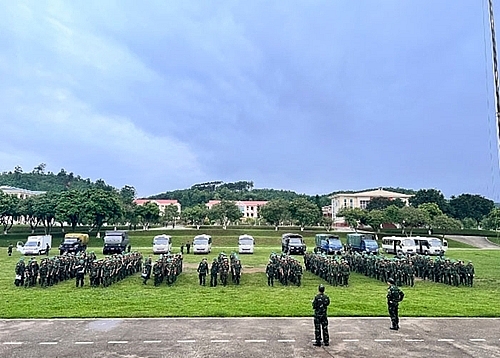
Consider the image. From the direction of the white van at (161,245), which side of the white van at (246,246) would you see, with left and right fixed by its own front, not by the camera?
right

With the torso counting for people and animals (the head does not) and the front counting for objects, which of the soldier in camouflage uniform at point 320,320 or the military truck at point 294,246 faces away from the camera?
the soldier in camouflage uniform

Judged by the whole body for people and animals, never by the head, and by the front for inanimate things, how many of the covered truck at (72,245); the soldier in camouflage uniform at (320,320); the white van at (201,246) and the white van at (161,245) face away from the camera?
1

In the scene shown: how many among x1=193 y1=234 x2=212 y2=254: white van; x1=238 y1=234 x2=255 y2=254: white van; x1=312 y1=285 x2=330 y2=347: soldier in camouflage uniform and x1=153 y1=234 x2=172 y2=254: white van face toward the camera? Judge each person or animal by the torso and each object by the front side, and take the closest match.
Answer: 3

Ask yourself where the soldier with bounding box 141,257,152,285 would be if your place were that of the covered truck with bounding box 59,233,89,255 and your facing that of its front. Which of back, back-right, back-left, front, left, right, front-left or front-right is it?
front-left

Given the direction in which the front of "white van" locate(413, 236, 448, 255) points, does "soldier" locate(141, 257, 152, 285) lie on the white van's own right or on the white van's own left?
on the white van's own right

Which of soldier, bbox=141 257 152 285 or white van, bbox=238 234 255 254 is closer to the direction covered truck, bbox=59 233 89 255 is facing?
the soldier

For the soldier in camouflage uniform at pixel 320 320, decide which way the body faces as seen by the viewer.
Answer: away from the camera

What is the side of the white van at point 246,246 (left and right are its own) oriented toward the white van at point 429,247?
left

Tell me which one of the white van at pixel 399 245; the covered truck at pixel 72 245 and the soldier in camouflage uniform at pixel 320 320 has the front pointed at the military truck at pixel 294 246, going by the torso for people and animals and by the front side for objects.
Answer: the soldier in camouflage uniform

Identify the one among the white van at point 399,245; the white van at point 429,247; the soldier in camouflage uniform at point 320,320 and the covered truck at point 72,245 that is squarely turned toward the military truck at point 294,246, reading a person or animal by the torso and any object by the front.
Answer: the soldier in camouflage uniform

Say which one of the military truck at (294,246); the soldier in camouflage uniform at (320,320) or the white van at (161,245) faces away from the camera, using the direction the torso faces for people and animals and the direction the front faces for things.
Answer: the soldier in camouflage uniform

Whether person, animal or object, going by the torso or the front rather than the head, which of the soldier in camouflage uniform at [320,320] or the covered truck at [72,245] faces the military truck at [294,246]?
the soldier in camouflage uniform

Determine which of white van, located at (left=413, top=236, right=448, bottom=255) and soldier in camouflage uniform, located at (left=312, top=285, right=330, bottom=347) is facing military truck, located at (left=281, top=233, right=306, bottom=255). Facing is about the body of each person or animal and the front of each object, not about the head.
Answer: the soldier in camouflage uniform

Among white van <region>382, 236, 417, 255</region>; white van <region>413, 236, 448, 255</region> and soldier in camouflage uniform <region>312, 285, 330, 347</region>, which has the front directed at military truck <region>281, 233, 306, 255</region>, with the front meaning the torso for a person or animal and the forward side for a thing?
the soldier in camouflage uniform

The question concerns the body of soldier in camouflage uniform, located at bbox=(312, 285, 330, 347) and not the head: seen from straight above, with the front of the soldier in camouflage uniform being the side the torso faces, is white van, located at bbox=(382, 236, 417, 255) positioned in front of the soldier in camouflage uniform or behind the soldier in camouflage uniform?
in front
